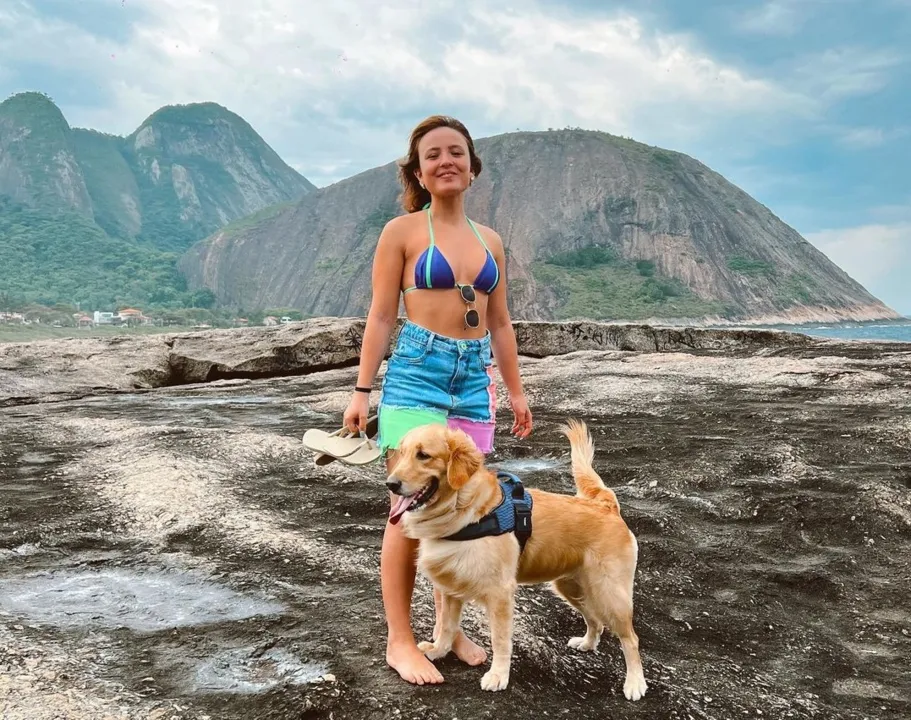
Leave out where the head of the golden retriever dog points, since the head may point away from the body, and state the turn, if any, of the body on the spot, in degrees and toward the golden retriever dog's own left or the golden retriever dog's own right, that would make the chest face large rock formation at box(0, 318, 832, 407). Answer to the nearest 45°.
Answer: approximately 90° to the golden retriever dog's own right

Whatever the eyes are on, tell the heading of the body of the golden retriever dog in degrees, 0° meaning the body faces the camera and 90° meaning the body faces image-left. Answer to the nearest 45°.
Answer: approximately 45°

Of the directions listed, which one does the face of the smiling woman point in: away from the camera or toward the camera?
toward the camera
